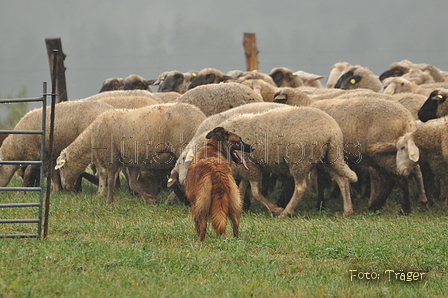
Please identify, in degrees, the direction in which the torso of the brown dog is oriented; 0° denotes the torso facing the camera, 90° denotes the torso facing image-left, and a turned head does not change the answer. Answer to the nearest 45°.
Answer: approximately 180°

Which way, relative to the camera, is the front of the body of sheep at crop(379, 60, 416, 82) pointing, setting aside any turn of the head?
to the viewer's left

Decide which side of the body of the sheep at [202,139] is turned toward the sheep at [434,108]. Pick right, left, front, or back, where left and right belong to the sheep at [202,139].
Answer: back

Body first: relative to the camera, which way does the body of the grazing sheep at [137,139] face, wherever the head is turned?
to the viewer's left

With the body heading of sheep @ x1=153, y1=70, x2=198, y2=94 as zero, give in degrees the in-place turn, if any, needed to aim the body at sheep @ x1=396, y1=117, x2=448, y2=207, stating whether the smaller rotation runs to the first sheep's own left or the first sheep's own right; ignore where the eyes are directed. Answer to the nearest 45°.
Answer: approximately 90° to the first sheep's own left

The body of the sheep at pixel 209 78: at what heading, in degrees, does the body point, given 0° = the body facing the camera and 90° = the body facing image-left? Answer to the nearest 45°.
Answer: approximately 90°

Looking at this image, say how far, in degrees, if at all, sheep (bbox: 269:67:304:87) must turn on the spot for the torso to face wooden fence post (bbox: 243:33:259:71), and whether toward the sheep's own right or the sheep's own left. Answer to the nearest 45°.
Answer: approximately 90° to the sheep's own right

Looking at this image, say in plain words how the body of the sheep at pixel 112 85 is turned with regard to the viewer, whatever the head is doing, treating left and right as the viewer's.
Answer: facing to the left of the viewer

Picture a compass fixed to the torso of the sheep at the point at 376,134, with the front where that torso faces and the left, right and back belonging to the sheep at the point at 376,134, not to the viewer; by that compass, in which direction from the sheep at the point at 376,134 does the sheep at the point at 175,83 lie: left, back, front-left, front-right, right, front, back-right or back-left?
front-right

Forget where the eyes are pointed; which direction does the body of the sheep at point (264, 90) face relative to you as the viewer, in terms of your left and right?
facing to the left of the viewer

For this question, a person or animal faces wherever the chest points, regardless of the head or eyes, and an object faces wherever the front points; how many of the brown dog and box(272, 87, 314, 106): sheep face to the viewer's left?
1

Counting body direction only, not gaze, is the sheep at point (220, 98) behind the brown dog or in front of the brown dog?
in front

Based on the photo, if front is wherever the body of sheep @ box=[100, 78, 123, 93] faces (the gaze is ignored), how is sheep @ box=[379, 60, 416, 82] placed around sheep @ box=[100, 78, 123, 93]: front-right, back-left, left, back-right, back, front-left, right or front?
back

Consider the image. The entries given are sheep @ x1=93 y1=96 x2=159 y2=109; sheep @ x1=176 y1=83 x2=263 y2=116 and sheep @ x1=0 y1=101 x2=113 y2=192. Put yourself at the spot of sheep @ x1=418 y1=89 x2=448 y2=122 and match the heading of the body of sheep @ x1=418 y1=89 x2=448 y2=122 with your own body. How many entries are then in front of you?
3

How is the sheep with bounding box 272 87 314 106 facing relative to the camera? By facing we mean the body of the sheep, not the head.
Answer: to the viewer's left

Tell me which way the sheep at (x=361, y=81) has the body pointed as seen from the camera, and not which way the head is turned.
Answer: to the viewer's left
